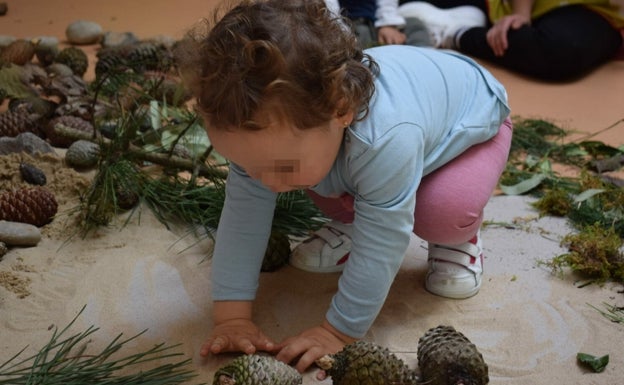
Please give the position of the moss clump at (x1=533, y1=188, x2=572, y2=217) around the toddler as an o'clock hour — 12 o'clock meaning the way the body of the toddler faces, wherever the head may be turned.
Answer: The moss clump is roughly at 6 o'clock from the toddler.

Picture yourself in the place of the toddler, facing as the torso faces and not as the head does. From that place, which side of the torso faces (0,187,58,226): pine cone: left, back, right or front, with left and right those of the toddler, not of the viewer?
right

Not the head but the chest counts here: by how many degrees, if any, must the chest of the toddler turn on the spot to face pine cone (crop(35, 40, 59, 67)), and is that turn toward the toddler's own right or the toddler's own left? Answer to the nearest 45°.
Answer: approximately 90° to the toddler's own right

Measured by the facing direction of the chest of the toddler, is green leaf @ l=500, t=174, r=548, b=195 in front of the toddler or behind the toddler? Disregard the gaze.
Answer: behind

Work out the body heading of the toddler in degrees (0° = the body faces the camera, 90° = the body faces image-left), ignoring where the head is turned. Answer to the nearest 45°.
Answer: approximately 45°

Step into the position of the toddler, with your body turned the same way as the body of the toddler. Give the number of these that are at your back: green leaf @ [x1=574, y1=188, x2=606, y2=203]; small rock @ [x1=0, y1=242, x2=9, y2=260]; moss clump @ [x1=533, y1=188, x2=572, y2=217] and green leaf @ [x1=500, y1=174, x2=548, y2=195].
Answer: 3

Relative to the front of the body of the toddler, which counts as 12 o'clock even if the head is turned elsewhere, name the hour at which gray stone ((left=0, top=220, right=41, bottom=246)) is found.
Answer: The gray stone is roughly at 2 o'clock from the toddler.

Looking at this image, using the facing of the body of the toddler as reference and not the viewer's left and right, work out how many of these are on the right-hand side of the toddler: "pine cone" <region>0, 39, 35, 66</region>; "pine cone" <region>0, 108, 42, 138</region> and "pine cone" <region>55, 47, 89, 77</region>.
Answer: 3

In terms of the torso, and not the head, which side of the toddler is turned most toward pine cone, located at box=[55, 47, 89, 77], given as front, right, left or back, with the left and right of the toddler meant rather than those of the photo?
right

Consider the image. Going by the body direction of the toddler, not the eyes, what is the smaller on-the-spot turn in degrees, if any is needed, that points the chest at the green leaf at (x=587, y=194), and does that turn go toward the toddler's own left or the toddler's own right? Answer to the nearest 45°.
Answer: approximately 180°

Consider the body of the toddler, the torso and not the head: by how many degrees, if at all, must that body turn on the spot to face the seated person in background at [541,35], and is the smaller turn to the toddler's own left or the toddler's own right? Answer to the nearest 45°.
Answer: approximately 180°
